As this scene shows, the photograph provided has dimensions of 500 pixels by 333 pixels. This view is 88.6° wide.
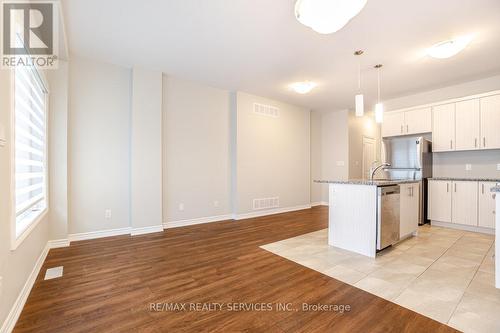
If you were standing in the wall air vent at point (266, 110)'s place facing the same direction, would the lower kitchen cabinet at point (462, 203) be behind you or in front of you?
in front

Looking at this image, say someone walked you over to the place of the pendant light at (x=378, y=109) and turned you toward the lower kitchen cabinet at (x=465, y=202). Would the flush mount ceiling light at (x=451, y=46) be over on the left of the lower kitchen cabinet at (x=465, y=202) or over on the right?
right

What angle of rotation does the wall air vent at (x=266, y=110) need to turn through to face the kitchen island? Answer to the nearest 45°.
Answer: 0° — it already faces it

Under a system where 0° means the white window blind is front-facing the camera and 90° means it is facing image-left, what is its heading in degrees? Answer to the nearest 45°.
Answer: approximately 270°

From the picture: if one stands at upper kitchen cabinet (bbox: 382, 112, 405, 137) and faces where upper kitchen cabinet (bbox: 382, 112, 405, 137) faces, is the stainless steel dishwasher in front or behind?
in front

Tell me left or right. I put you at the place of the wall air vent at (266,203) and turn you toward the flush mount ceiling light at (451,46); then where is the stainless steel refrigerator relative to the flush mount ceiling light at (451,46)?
left
